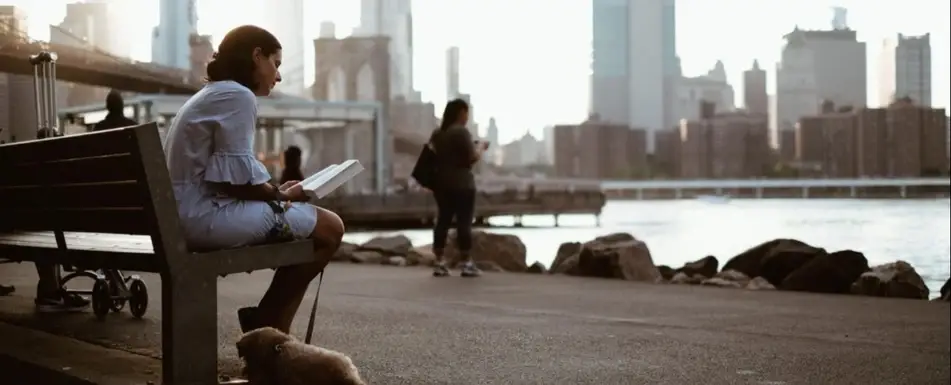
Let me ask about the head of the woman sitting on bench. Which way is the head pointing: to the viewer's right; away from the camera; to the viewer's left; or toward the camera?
to the viewer's right

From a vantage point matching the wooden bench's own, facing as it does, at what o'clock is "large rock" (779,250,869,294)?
The large rock is roughly at 12 o'clock from the wooden bench.

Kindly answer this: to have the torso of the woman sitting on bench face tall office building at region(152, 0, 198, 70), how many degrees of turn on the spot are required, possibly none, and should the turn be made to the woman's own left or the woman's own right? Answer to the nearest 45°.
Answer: approximately 90° to the woman's own left

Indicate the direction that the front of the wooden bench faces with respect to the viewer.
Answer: facing away from the viewer and to the right of the viewer

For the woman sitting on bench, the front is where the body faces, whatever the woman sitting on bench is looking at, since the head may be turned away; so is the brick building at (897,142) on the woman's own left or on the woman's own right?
on the woman's own left

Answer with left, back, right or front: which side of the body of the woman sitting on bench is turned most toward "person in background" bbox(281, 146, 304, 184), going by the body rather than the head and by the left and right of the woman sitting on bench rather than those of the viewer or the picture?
left

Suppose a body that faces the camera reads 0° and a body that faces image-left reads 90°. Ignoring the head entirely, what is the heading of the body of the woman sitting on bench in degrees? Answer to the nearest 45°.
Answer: approximately 270°
